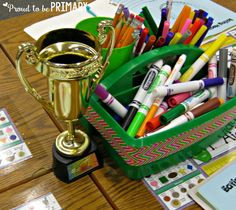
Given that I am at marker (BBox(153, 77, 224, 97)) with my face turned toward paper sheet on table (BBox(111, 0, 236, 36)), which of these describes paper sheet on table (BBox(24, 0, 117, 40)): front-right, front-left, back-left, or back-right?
front-left

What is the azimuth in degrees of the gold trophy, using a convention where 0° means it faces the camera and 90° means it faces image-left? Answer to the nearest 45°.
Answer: approximately 315°

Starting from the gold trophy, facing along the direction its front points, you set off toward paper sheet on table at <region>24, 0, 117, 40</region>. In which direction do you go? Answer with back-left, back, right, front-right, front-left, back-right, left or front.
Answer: back-left

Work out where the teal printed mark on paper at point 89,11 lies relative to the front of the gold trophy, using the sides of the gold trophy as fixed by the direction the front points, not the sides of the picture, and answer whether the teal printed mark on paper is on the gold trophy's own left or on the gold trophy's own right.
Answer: on the gold trophy's own left

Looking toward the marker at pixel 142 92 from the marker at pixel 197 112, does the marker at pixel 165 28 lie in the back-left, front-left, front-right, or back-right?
front-right
